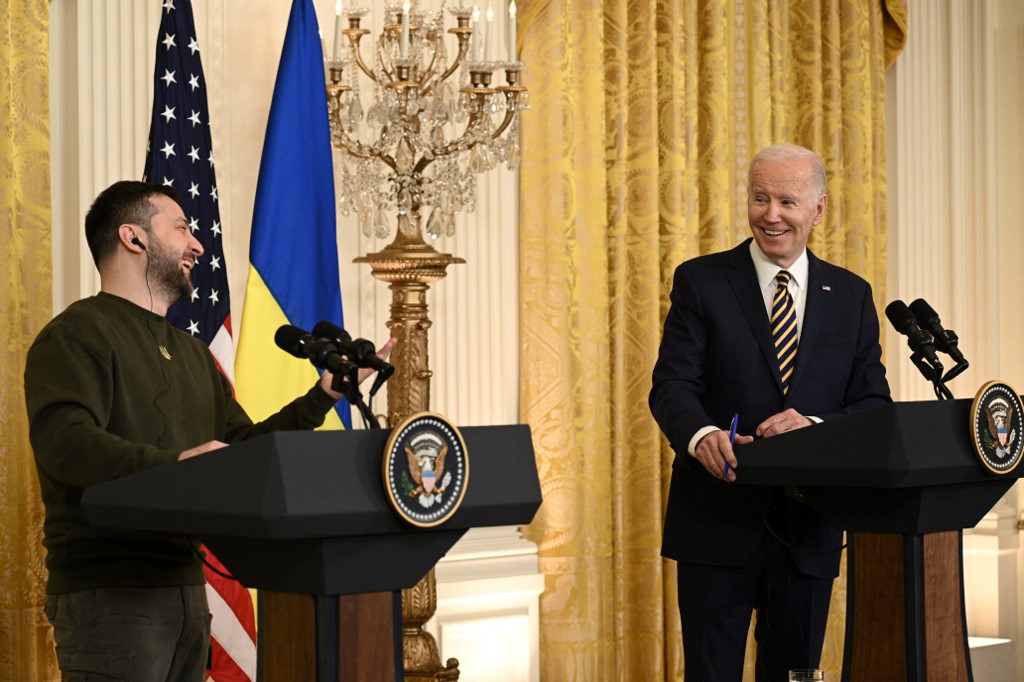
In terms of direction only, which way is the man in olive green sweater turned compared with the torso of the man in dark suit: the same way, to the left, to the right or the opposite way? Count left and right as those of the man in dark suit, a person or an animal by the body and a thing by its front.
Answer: to the left

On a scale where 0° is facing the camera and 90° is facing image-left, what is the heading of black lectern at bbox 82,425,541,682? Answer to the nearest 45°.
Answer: approximately 315°

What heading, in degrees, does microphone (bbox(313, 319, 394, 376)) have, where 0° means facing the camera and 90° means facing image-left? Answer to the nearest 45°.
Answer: approximately 90°

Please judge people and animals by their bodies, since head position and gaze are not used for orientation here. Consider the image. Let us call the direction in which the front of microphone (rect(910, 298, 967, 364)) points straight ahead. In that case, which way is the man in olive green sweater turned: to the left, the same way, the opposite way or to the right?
the opposite way

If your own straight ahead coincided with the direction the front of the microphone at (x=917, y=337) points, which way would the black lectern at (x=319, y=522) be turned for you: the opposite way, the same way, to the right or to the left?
the opposite way

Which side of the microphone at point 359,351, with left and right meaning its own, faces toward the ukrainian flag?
right

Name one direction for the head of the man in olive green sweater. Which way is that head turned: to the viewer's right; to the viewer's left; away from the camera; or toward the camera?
to the viewer's right

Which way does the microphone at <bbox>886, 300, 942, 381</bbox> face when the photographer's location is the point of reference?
facing to the left of the viewer

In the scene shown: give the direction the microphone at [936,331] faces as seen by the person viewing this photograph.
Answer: facing to the left of the viewer

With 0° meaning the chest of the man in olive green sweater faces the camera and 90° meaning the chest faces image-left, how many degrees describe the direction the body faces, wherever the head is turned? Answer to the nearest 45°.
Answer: approximately 315°

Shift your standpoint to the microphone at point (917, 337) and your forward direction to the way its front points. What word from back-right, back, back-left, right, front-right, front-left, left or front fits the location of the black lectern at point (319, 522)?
front-left

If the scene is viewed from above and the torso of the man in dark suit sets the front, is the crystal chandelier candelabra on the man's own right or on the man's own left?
on the man's own right
